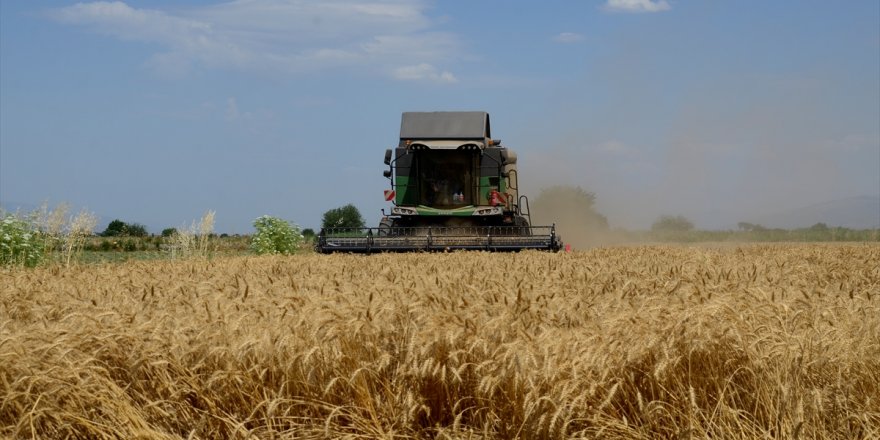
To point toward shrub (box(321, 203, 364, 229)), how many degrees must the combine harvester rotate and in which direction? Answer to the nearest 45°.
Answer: approximately 180°

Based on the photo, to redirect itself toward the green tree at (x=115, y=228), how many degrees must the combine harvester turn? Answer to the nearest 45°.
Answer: approximately 135° to its right

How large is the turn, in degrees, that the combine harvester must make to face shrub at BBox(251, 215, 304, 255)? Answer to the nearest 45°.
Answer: approximately 135° to its right

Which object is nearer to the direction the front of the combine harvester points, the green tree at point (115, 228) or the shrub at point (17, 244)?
the shrub

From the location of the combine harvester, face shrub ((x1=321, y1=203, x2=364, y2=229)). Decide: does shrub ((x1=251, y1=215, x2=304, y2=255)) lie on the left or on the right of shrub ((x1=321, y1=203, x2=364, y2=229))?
left

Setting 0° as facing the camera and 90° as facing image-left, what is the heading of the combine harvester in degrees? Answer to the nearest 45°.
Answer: approximately 0°

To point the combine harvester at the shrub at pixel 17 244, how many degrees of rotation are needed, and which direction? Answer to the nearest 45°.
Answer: approximately 45° to its right
